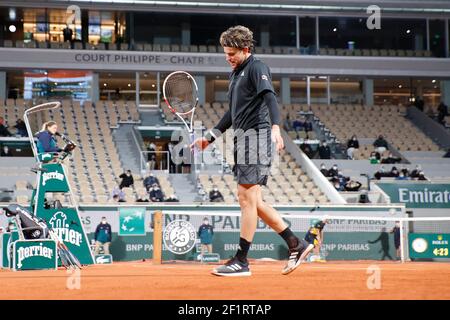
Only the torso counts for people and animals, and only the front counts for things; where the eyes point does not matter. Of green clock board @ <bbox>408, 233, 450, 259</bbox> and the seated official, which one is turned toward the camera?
the green clock board

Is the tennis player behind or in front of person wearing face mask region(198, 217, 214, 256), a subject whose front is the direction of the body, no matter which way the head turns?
in front

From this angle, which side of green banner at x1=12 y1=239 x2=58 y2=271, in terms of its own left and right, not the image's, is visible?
front

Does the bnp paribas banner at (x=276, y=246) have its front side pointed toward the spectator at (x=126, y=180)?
no

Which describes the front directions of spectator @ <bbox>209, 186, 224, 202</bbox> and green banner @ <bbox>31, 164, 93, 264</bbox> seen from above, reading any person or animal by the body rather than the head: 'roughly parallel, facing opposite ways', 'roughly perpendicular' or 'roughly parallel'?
roughly parallel

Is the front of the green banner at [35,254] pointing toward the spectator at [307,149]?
no

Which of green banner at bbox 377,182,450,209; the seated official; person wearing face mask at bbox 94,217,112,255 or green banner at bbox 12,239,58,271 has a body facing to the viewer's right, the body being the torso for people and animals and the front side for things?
the seated official

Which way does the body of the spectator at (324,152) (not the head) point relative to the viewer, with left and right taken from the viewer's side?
facing the viewer

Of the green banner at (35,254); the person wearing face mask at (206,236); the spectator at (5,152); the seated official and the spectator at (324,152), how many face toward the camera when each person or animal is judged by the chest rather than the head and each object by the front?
4

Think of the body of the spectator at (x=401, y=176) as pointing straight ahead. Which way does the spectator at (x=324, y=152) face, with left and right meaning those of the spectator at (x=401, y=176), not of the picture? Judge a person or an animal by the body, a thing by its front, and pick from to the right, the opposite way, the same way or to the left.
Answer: the same way

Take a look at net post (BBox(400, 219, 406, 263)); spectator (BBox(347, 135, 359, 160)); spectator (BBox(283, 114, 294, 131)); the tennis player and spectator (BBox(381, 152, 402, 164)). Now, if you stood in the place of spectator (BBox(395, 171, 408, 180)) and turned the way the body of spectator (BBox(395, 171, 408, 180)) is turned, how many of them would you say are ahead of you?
2

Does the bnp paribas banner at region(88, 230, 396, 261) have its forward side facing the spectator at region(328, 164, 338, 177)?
no

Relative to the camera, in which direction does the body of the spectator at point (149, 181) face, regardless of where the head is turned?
toward the camera

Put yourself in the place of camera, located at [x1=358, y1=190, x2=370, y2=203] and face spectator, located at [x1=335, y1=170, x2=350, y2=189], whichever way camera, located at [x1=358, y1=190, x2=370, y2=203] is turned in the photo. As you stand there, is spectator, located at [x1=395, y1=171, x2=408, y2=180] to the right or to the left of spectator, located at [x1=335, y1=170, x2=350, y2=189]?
right

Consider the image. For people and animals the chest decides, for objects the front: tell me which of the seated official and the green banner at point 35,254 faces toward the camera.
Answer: the green banner

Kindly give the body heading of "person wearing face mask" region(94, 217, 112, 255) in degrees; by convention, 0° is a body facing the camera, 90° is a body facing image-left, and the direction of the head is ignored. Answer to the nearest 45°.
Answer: approximately 0°

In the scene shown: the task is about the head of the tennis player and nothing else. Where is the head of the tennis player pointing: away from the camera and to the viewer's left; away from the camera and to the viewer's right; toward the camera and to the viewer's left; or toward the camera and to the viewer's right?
toward the camera and to the viewer's left

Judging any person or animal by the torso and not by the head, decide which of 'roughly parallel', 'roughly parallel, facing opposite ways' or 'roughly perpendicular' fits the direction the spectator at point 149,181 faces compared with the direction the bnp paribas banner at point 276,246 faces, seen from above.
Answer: roughly parallel

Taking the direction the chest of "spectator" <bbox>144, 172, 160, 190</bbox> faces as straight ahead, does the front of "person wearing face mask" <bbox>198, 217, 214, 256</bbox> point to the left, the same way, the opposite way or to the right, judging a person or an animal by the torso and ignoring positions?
the same way

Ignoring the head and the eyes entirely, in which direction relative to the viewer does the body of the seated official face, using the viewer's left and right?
facing to the right of the viewer
